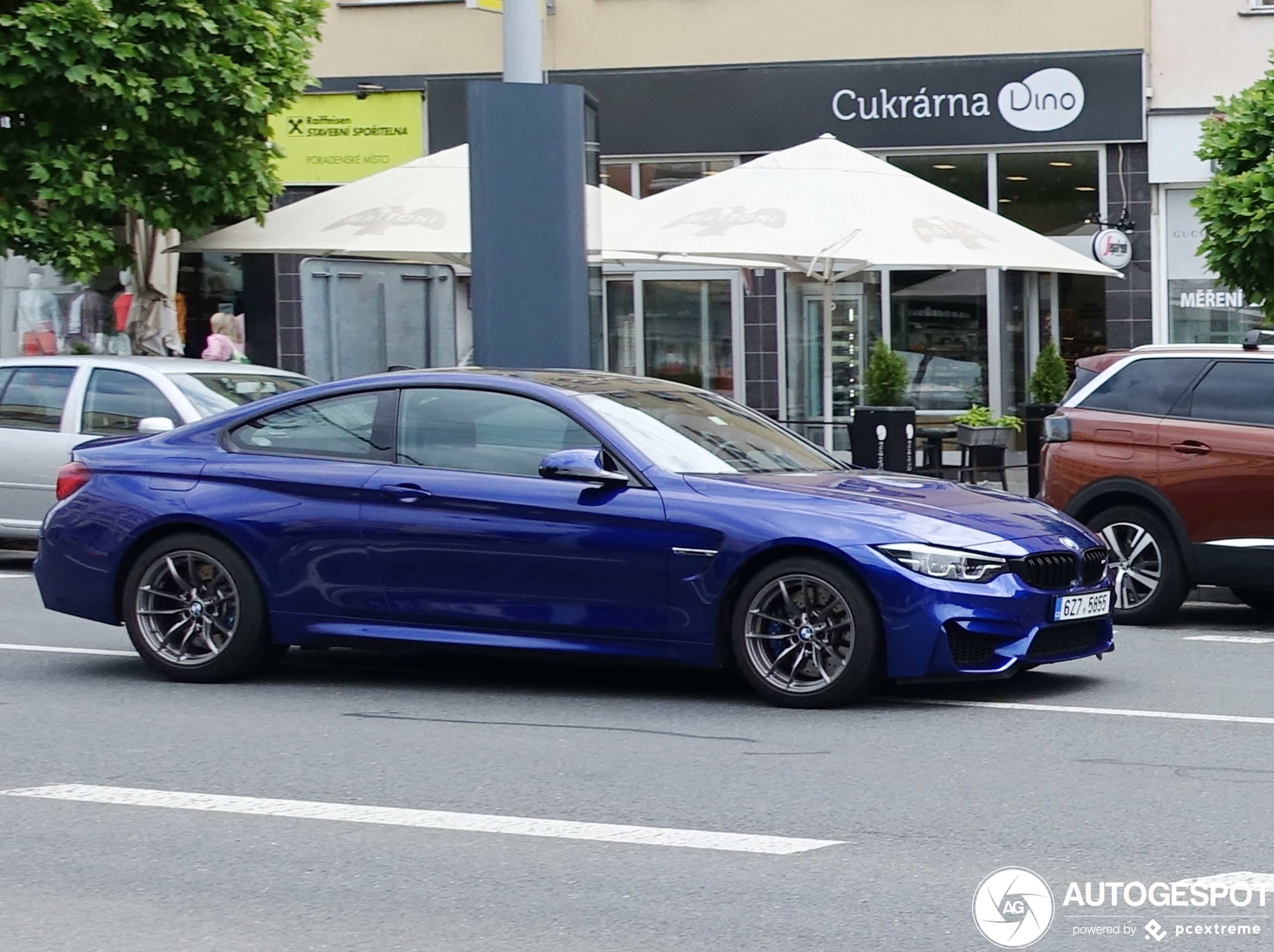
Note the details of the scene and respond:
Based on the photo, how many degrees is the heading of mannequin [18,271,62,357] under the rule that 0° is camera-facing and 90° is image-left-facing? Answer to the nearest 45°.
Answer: approximately 0°

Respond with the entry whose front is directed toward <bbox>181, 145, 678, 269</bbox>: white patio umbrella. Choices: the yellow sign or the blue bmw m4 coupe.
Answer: the yellow sign

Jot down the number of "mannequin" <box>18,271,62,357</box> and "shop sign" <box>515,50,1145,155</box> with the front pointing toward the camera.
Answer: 2

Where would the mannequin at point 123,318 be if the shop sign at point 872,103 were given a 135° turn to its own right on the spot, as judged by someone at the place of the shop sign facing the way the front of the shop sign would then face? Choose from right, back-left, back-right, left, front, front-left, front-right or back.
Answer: front-left

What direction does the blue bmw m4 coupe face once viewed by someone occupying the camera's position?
facing the viewer and to the right of the viewer

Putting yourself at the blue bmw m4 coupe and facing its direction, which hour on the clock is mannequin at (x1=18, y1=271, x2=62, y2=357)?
The mannequin is roughly at 7 o'clock from the blue bmw m4 coupe.

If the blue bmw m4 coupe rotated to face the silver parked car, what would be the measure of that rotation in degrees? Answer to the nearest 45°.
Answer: approximately 180°

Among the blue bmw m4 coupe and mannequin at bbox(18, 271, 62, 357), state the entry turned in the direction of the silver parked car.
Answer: the mannequin

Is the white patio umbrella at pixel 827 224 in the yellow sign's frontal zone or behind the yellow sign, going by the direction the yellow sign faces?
frontal zone

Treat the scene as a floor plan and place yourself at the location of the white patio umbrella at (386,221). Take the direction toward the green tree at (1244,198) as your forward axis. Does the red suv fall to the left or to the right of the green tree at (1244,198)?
right

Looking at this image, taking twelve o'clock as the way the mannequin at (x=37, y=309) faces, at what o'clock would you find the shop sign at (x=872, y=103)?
The shop sign is roughly at 10 o'clock from the mannequin.

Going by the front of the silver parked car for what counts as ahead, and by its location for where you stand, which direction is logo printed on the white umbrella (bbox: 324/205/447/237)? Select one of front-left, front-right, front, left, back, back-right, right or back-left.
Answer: left

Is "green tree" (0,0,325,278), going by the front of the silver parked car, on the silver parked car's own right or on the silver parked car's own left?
on the silver parked car's own left

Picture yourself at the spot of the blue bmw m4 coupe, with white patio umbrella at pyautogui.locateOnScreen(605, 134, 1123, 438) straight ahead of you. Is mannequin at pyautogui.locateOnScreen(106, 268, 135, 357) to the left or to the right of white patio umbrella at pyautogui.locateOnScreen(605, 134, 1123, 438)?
left

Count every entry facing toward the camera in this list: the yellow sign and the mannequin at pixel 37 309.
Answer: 2

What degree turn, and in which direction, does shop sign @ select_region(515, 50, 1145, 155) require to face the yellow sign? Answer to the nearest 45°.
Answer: approximately 90° to its right
